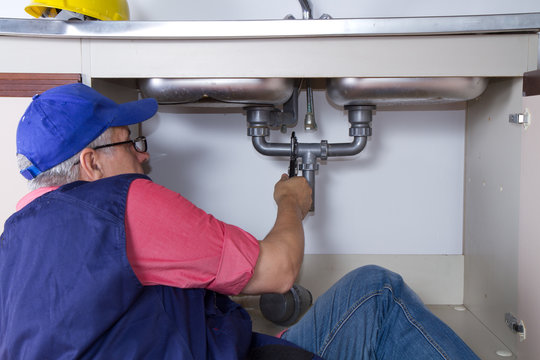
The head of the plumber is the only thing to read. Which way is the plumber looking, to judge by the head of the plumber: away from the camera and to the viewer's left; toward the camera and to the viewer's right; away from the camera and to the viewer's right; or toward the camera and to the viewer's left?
away from the camera and to the viewer's right

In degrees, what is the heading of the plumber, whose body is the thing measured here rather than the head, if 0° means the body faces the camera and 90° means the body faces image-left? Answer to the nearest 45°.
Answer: approximately 225°
